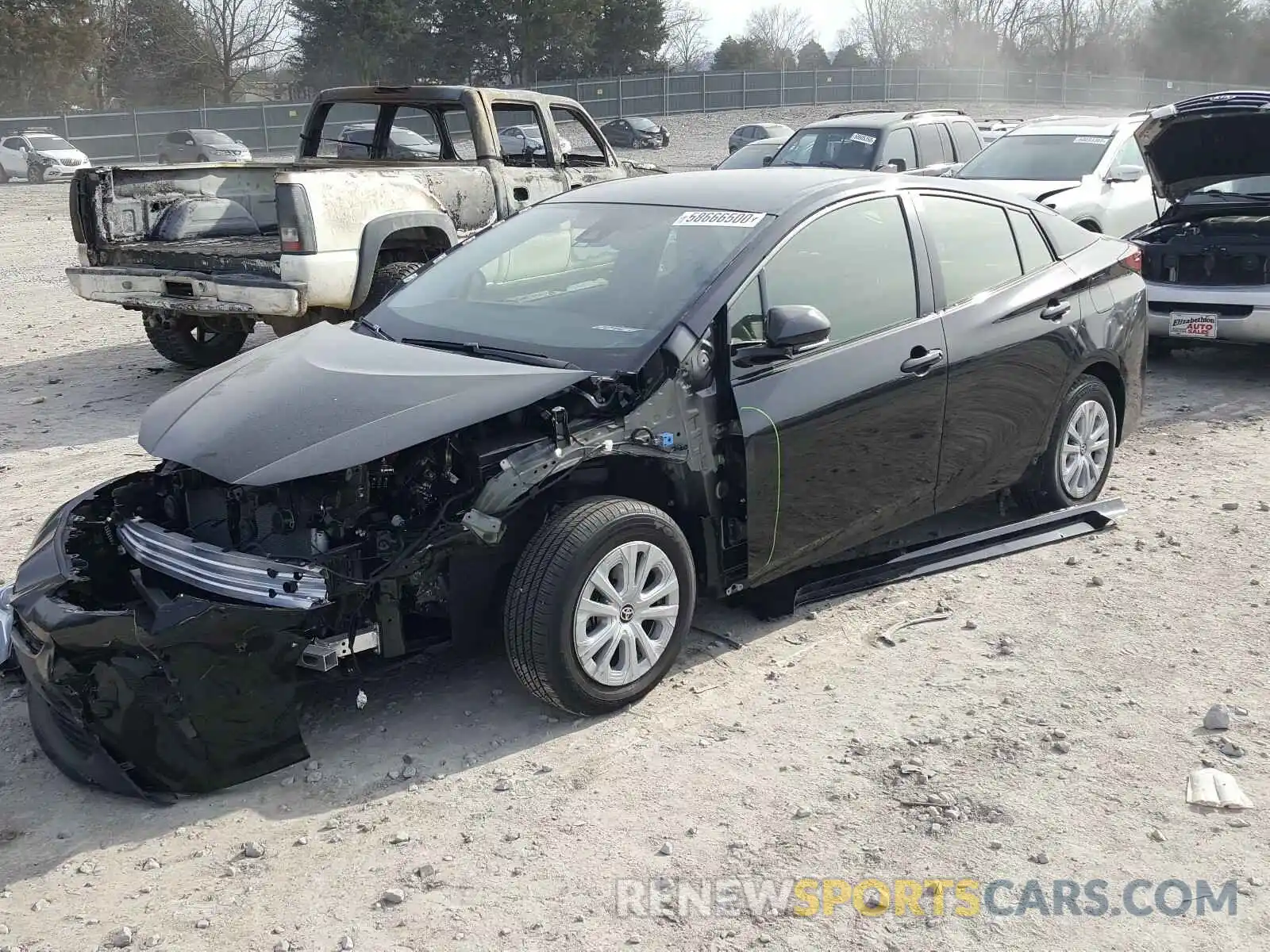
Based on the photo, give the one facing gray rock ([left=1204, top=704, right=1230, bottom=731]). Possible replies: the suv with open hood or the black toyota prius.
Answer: the suv with open hood

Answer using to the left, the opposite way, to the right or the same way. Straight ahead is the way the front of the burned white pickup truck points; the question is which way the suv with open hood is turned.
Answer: the opposite way

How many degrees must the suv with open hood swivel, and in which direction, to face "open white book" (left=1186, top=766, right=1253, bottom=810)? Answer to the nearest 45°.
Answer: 0° — it already faces it

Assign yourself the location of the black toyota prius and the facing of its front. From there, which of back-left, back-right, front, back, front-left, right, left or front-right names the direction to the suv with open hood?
back

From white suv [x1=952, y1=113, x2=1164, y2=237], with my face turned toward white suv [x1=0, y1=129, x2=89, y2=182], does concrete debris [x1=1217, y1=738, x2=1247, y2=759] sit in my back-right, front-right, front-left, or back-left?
back-left

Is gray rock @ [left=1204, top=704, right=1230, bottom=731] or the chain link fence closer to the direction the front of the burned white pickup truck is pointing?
the chain link fence

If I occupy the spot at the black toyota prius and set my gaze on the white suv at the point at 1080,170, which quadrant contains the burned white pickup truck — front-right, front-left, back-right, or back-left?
front-left

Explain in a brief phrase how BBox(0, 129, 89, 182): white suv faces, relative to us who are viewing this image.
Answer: facing the viewer and to the right of the viewer

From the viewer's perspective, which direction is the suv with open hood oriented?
toward the camera

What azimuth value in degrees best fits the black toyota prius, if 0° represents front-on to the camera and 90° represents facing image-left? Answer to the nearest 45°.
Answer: approximately 45°

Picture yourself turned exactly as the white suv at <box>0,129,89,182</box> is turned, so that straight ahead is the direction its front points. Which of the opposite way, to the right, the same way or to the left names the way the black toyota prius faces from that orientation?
to the right

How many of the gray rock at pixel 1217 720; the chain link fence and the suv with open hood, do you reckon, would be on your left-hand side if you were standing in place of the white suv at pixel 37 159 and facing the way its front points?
1

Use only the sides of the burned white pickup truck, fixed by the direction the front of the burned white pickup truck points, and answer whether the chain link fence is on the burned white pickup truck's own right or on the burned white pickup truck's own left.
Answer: on the burned white pickup truck's own left

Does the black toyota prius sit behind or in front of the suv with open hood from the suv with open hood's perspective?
in front

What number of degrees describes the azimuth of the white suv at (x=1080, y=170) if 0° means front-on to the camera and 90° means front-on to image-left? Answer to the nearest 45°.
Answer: approximately 45°

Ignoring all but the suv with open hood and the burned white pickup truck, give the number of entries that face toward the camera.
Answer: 1

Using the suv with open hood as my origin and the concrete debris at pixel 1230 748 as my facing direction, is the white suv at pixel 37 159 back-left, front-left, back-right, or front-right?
back-right
